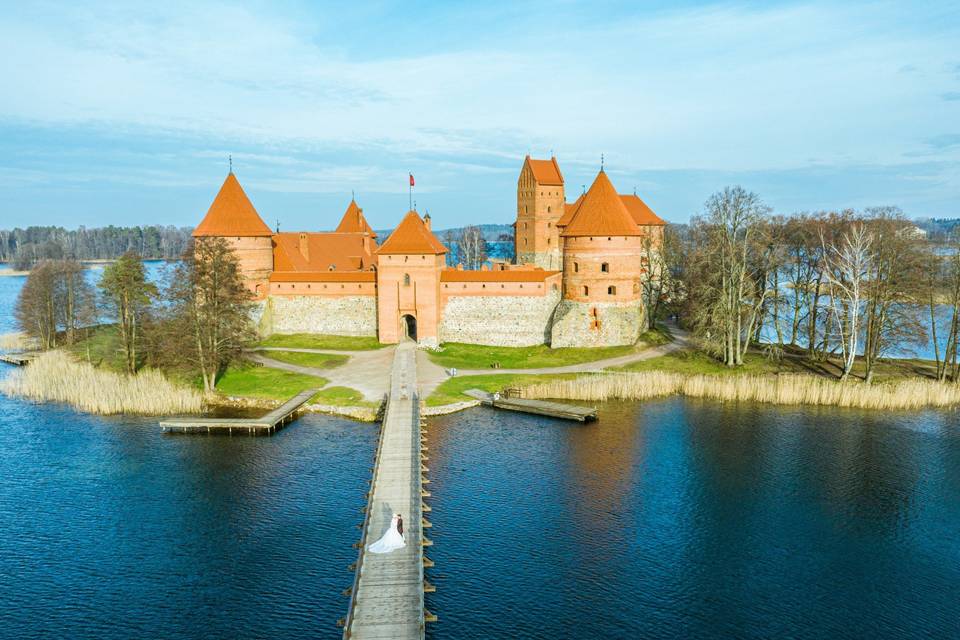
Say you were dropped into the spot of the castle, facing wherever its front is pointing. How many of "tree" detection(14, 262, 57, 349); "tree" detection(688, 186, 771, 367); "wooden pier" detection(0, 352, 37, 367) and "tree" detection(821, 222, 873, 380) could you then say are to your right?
2

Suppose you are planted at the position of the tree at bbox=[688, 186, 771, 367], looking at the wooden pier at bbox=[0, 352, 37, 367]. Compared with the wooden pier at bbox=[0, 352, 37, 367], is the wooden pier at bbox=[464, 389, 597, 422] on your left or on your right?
left

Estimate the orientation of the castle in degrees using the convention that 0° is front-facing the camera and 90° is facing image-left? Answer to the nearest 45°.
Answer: approximately 0°

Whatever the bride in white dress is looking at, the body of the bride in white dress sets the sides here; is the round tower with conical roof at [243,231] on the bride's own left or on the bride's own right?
on the bride's own left

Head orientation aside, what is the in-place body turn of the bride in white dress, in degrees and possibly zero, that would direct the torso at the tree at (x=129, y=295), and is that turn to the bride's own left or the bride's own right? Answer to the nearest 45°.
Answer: approximately 135° to the bride's own left

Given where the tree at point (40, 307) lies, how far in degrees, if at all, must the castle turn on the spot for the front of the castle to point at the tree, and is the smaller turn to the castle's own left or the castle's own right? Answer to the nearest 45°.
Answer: approximately 90° to the castle's own right

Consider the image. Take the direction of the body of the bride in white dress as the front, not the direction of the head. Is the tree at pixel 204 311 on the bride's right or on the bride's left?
on the bride's left

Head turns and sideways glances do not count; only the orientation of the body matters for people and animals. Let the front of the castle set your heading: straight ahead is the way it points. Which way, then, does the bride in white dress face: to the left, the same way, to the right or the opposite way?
to the left

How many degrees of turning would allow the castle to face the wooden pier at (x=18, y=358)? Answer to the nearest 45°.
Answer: approximately 90° to its right

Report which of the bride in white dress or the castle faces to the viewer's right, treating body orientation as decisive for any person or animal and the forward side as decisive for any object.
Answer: the bride in white dress

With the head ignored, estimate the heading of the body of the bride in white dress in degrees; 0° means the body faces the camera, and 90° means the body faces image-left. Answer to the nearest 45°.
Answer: approximately 270°

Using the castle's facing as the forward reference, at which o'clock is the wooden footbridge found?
The wooden footbridge is roughly at 12 o'clock from the castle.

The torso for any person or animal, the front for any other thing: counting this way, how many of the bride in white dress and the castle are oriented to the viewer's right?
1
